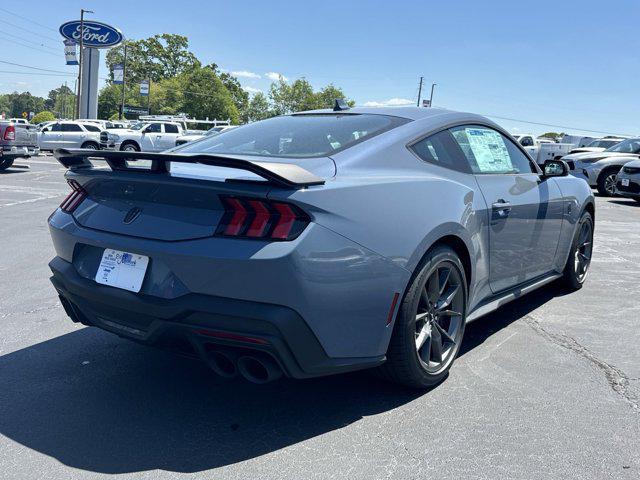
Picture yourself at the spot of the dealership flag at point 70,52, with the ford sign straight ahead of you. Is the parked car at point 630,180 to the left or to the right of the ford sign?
right

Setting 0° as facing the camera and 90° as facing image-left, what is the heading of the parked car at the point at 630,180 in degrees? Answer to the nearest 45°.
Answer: approximately 45°

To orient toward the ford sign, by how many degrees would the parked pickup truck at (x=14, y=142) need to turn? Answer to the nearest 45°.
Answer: approximately 45° to its right

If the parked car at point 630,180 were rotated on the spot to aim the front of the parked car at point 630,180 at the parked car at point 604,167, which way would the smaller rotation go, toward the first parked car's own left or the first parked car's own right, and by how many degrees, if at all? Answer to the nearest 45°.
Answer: approximately 135° to the first parked car's own right

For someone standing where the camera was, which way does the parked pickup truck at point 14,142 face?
facing away from the viewer and to the left of the viewer

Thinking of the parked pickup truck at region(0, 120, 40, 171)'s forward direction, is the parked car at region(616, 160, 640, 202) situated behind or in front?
behind

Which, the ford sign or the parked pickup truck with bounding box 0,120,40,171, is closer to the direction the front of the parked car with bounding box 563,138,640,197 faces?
the parked pickup truck

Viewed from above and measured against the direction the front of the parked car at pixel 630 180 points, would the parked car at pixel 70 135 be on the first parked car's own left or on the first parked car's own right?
on the first parked car's own right

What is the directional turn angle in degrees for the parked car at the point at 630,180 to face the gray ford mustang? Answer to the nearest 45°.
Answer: approximately 45° to its left

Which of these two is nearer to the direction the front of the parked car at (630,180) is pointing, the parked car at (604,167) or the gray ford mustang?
the gray ford mustang

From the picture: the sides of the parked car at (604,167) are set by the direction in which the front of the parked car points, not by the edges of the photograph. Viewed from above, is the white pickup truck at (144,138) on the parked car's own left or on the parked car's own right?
on the parked car's own right

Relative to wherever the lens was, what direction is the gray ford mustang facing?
facing away from the viewer and to the right of the viewer

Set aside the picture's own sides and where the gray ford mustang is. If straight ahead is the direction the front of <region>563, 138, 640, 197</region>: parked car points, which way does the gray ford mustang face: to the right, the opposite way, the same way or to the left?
the opposite way
